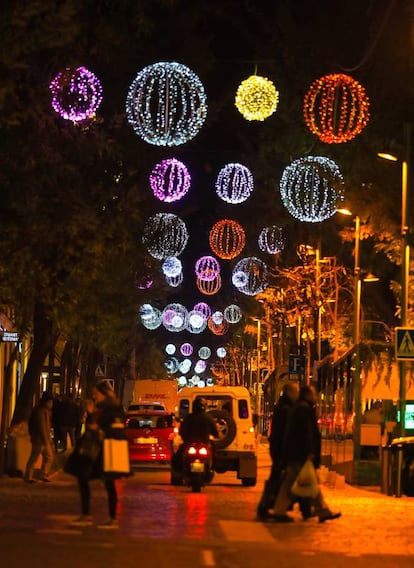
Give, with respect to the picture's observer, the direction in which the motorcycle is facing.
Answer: facing away from the viewer

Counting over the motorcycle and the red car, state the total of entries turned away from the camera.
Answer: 2

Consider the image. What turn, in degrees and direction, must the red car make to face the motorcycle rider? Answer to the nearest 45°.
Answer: approximately 180°

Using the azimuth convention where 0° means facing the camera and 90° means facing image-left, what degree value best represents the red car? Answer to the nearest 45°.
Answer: approximately 180°

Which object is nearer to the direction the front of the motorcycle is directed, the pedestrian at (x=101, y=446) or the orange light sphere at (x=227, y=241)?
the orange light sphere
